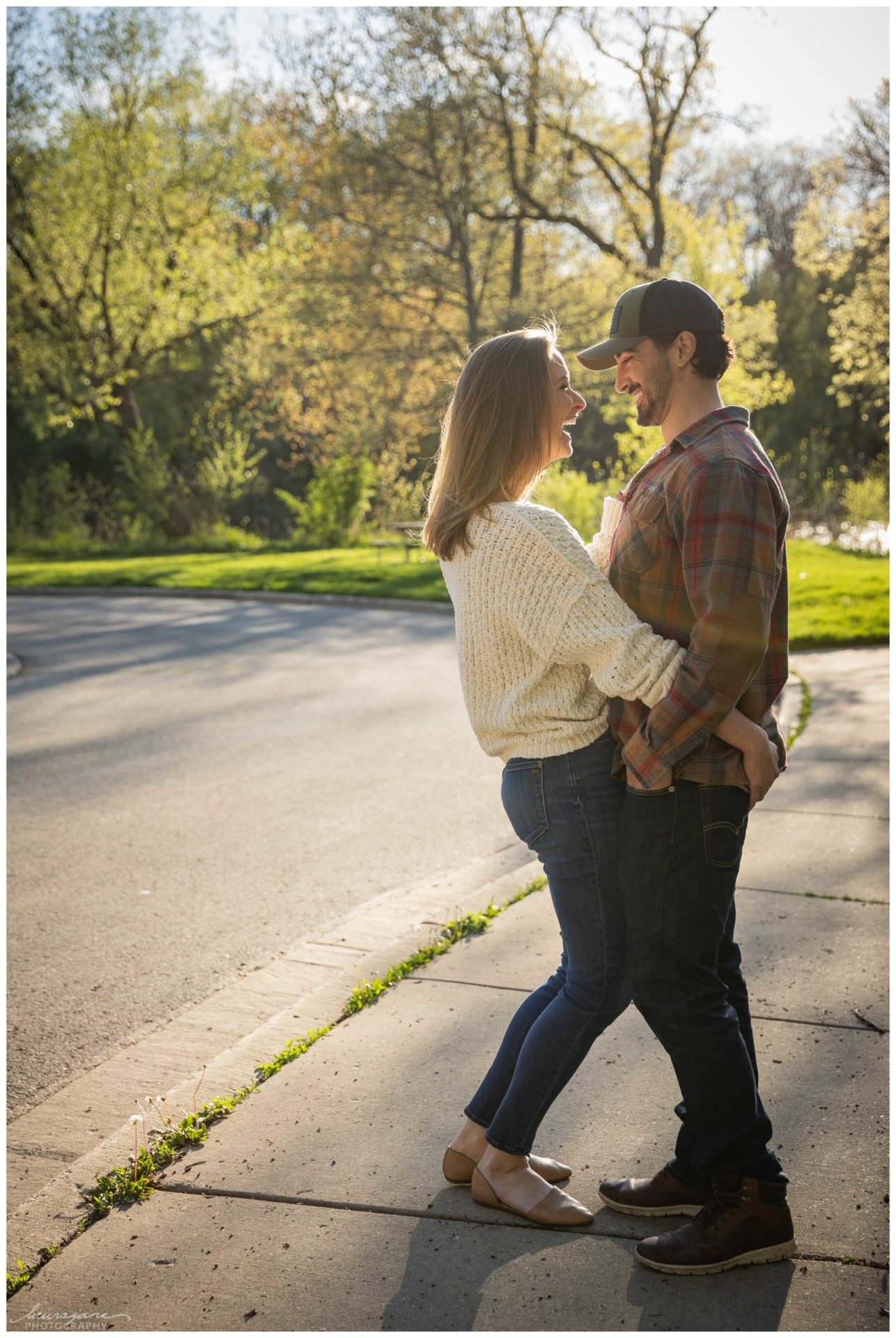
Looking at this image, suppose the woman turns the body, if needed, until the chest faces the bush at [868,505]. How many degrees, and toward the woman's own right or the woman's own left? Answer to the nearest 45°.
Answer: approximately 90° to the woman's own left

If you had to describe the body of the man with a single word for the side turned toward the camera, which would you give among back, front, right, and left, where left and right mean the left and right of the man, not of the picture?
left

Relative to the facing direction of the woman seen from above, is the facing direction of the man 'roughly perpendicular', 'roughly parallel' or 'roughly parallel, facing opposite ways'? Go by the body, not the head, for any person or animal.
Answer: roughly parallel, facing opposite ways

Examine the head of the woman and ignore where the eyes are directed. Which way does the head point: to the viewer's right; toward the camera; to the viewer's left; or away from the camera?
to the viewer's right

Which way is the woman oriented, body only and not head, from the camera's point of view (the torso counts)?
to the viewer's right

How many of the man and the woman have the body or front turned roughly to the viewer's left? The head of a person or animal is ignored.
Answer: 1

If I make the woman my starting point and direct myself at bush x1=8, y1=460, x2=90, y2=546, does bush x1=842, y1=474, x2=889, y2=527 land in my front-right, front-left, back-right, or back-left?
front-right

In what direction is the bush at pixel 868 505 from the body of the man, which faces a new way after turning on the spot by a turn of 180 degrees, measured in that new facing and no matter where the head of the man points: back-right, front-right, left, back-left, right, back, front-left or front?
left

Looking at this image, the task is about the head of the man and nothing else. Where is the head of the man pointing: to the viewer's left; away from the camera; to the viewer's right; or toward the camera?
to the viewer's left
